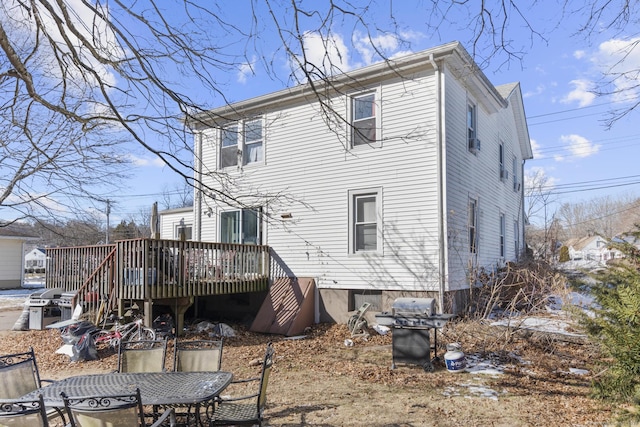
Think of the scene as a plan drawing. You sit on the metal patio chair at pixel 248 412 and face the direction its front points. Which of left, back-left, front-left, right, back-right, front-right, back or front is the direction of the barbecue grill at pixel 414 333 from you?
back-right

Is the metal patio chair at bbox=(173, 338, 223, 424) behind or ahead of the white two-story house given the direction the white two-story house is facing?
behind

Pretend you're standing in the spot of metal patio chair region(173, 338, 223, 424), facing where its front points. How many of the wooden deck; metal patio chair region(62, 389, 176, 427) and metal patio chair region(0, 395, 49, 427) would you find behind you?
1

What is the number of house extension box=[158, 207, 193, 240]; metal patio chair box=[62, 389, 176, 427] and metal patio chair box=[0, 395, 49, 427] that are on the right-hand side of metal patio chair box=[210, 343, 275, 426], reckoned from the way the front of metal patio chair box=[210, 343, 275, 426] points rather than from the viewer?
1

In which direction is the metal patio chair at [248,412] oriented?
to the viewer's left

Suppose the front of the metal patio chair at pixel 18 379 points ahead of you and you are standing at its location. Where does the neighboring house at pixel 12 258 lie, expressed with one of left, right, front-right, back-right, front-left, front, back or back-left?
back-left

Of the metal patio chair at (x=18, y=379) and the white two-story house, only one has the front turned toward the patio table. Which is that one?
the metal patio chair

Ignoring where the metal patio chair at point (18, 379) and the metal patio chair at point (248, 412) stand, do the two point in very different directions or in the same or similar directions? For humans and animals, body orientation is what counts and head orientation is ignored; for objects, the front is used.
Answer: very different directions

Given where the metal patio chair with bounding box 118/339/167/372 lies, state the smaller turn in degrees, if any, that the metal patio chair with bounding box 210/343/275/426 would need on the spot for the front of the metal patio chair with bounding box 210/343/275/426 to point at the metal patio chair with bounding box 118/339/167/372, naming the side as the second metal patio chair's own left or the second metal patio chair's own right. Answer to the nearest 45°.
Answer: approximately 45° to the second metal patio chair's own right

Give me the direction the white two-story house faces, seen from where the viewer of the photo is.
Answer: facing away from the viewer and to the right of the viewer

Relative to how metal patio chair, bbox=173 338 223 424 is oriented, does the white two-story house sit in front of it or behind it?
behind

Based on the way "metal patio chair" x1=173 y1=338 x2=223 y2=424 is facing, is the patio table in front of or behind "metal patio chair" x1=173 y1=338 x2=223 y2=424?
in front

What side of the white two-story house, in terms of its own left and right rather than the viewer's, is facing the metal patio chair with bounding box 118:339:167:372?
back

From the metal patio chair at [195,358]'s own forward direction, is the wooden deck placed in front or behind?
behind

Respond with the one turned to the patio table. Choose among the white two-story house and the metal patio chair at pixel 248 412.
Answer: the metal patio chair

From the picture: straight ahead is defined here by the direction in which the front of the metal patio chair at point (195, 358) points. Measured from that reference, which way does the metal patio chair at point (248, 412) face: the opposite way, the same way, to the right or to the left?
to the right
